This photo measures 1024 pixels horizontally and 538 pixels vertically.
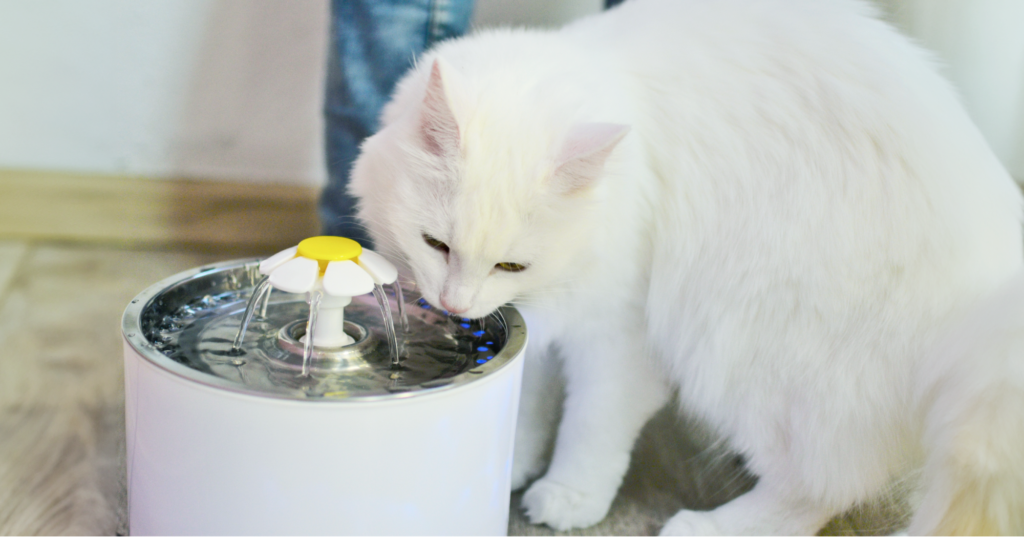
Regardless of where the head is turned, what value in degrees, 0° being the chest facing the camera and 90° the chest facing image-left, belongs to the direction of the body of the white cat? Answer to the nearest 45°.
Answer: approximately 90°
